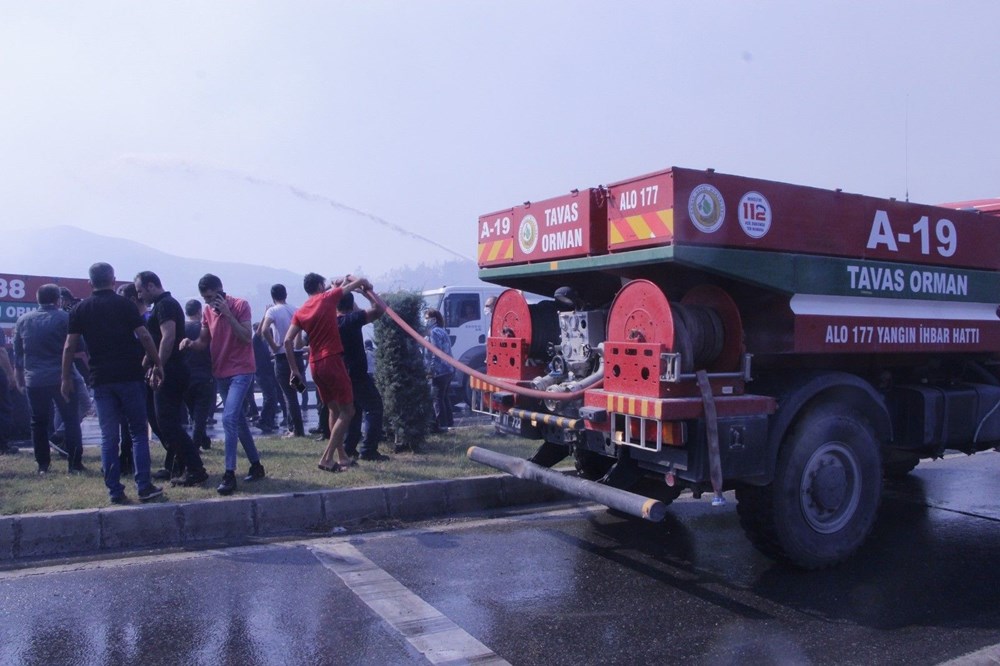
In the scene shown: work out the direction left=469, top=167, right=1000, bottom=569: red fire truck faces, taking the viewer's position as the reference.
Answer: facing away from the viewer and to the right of the viewer

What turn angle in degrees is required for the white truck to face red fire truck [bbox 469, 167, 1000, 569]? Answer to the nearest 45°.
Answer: approximately 90° to its left

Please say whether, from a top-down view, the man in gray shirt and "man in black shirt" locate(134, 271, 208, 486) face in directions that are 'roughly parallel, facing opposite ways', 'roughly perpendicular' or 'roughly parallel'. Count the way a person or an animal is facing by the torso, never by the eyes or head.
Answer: roughly perpendicular

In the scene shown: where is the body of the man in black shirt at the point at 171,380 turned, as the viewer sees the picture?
to the viewer's left

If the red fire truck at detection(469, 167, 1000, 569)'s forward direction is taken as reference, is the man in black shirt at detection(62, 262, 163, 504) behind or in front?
behind

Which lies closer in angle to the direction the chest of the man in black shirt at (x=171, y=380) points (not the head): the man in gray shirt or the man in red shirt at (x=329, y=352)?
the man in gray shirt

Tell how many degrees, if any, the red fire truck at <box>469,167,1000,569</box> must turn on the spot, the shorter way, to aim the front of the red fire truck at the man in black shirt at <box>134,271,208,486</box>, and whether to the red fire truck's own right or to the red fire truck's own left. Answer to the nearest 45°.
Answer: approximately 135° to the red fire truck's own left
